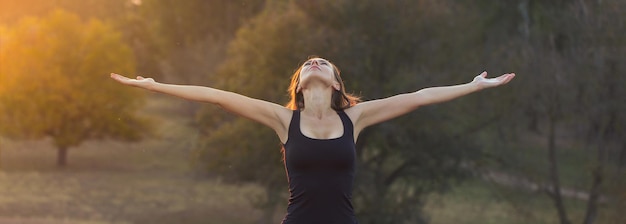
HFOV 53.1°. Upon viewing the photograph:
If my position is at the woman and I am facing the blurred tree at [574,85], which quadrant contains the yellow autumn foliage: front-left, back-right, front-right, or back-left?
front-left

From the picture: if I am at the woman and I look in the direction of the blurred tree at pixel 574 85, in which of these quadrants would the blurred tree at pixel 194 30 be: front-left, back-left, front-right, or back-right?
front-left

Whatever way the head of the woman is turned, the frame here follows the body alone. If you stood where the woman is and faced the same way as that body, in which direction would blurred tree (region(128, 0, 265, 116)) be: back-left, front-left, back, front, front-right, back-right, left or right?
back

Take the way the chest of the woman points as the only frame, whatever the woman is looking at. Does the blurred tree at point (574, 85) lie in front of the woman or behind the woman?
behind

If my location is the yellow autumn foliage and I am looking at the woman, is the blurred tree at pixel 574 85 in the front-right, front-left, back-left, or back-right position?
front-left

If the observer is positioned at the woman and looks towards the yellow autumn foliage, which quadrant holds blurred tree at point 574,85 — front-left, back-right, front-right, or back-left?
front-right

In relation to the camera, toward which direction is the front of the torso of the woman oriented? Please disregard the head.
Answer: toward the camera

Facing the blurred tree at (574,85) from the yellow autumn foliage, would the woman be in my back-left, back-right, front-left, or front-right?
front-right

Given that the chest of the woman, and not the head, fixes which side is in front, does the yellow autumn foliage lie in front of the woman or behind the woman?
behind
